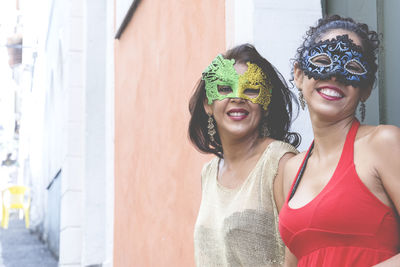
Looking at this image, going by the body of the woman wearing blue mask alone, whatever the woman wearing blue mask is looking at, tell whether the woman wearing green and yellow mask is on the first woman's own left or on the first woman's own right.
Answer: on the first woman's own right

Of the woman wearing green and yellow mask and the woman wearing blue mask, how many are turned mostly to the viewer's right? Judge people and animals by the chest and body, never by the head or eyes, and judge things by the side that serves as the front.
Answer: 0

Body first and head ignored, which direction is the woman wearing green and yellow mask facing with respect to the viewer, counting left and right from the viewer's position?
facing the viewer and to the left of the viewer

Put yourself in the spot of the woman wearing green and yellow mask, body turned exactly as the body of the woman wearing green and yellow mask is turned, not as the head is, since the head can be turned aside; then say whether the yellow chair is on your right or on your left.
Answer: on your right

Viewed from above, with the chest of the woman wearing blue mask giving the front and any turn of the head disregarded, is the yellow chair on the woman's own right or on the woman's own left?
on the woman's own right

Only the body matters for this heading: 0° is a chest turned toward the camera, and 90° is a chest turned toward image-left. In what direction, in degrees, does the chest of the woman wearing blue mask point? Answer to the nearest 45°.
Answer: approximately 45°

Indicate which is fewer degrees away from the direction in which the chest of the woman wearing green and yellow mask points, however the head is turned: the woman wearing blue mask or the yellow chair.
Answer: the woman wearing blue mask
